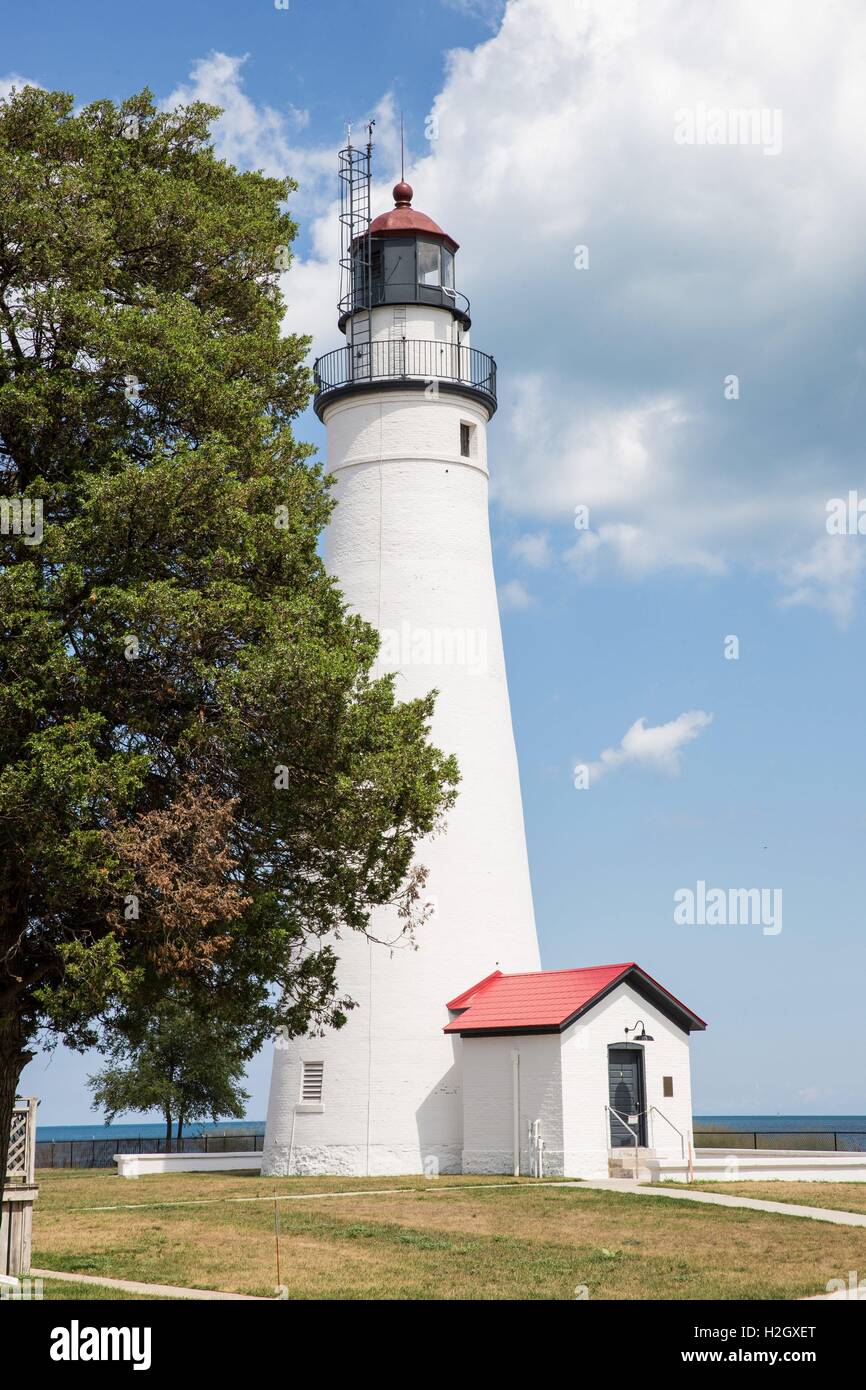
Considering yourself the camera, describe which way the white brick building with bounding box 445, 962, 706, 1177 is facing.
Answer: facing the viewer and to the right of the viewer

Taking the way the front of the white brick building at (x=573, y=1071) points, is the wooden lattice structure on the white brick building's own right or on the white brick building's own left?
on the white brick building's own right

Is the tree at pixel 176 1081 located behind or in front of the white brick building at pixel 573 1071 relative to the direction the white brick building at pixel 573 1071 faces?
behind

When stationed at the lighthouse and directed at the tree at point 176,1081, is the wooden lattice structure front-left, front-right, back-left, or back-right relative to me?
back-left

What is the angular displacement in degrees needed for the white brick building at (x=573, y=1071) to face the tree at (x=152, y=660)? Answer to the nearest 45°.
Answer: approximately 45° to its right

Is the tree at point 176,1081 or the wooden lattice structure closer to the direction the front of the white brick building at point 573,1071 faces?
the wooden lattice structure
